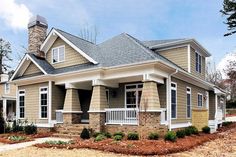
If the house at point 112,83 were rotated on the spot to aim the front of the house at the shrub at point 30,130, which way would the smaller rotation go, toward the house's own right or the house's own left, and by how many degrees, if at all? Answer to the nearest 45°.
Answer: approximately 45° to the house's own right

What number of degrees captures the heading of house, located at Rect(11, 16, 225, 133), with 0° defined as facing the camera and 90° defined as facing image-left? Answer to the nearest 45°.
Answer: approximately 45°

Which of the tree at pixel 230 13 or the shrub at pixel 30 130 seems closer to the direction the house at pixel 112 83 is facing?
the shrub

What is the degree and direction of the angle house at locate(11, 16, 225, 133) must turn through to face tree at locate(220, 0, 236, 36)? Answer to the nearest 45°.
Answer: approximately 180°
